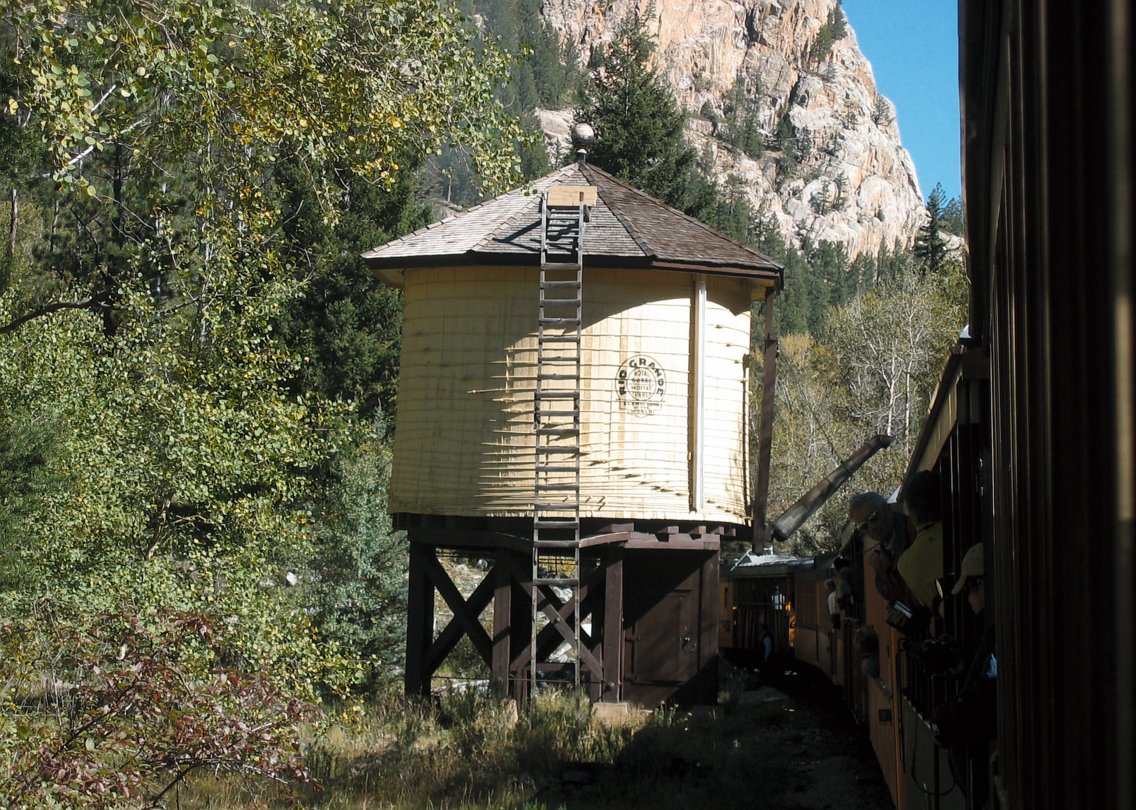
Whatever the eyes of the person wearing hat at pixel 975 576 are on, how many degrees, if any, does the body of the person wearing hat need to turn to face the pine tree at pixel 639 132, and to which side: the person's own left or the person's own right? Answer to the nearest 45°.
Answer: approximately 90° to the person's own right

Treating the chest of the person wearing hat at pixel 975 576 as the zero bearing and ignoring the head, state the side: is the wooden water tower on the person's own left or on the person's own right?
on the person's own right

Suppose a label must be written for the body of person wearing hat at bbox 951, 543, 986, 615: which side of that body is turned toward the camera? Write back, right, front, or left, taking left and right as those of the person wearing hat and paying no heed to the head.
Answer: left
